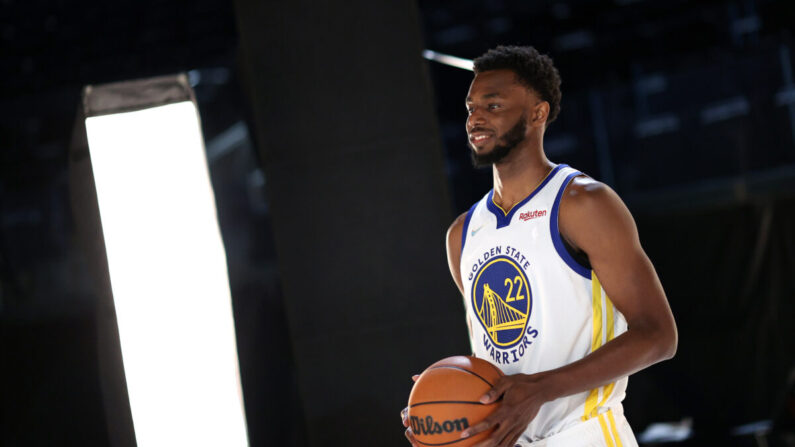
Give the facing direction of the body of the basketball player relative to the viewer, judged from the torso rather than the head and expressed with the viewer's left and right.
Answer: facing the viewer and to the left of the viewer

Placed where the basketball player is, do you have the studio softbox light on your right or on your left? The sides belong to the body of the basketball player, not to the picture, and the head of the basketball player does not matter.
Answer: on your right

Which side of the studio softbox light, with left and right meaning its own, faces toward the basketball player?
front

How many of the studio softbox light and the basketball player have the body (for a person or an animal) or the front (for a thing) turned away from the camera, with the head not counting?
0

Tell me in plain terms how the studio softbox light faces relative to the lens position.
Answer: facing the viewer and to the right of the viewer
